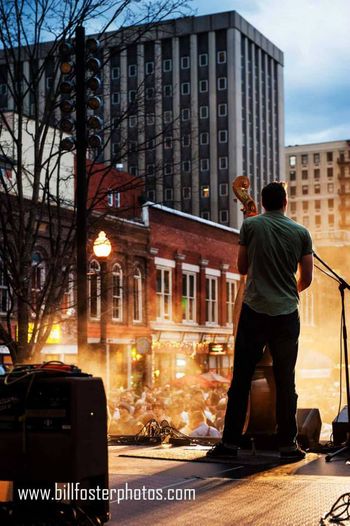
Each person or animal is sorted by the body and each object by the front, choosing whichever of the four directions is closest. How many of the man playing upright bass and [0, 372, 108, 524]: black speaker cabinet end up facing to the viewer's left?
0

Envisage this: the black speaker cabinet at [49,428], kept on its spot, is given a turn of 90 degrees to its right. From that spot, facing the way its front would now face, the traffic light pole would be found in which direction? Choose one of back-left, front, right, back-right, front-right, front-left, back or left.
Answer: back-left

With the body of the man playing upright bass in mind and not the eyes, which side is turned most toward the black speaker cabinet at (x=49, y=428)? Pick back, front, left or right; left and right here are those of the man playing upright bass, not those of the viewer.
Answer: back

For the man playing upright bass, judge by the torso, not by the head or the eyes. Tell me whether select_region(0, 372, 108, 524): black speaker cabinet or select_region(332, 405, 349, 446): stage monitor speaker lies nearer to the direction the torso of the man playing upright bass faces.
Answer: the stage monitor speaker

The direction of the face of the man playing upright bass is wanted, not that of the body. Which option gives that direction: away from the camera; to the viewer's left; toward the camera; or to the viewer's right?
away from the camera

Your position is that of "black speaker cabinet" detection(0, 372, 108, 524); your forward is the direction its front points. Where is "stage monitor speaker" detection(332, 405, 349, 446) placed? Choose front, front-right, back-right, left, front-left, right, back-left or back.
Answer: front

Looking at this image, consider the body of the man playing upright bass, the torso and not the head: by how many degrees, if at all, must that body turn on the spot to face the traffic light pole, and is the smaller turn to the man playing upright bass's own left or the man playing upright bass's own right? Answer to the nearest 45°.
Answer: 0° — they already face it

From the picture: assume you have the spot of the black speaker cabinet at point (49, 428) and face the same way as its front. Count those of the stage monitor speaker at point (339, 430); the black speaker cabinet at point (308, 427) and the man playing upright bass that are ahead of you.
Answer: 3

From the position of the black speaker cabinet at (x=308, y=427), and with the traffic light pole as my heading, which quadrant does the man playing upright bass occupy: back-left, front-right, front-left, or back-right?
back-left

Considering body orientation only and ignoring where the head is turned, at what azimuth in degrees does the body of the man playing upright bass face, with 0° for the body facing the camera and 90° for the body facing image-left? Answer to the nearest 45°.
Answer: approximately 180°

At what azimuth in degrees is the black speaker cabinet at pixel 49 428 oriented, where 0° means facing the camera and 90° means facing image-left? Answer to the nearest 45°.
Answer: approximately 225°

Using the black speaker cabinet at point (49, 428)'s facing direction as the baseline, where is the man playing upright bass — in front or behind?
in front
